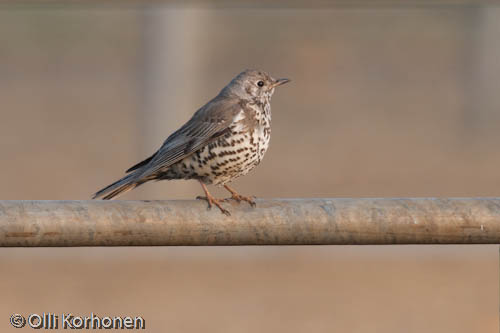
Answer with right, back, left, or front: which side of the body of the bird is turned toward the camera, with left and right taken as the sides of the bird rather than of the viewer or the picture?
right
